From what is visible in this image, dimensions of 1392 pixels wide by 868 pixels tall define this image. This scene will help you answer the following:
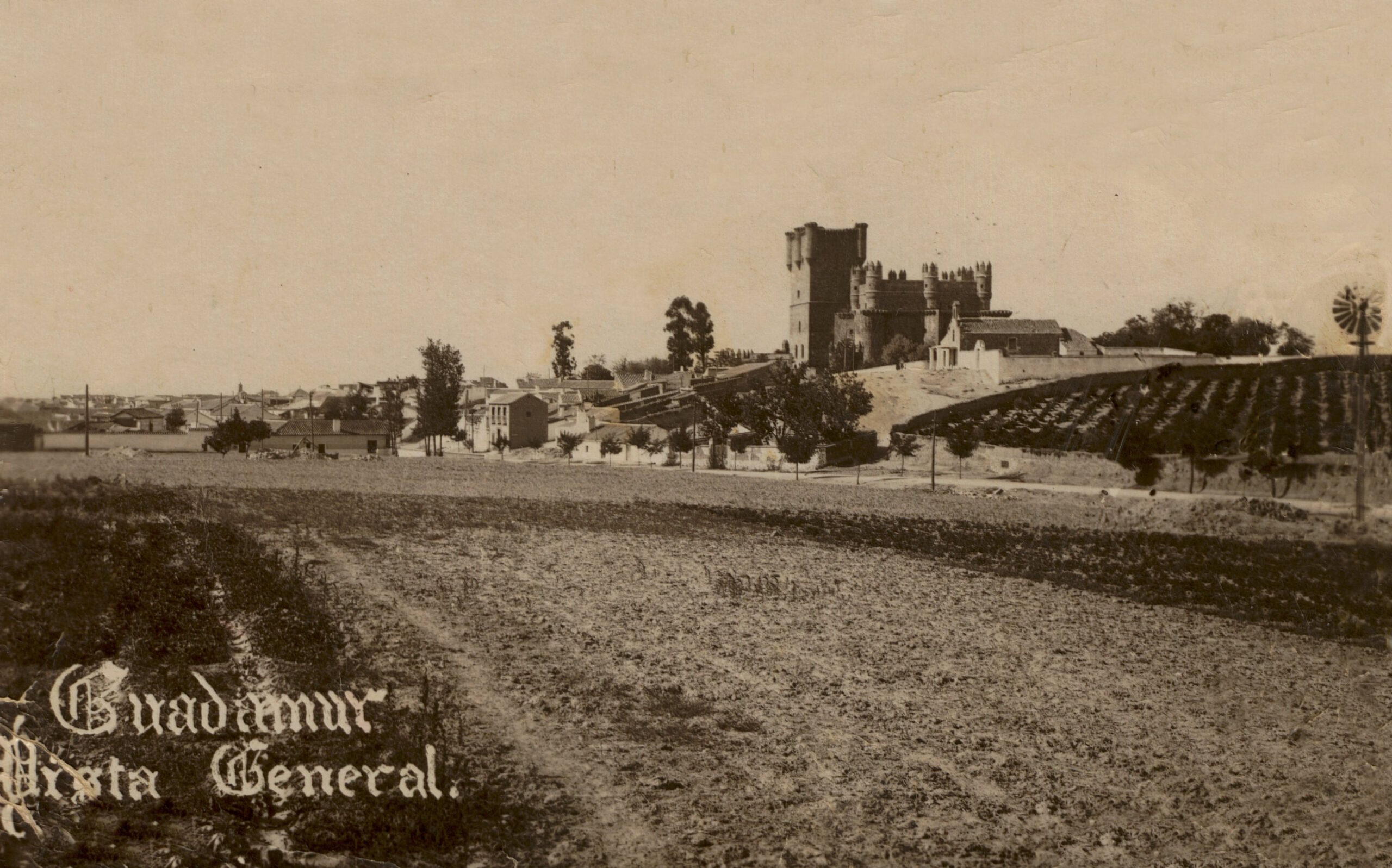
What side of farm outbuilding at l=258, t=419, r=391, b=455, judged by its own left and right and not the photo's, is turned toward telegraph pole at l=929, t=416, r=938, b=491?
left

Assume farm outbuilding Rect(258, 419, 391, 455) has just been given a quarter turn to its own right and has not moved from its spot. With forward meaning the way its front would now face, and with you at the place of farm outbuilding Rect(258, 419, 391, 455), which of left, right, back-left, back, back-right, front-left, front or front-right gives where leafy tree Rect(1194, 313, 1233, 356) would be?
back

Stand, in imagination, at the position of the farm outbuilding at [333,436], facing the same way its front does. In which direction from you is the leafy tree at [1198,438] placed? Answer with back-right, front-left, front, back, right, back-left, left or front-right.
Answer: front-left

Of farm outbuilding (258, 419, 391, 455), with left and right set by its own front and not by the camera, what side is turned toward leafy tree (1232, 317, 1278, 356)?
left

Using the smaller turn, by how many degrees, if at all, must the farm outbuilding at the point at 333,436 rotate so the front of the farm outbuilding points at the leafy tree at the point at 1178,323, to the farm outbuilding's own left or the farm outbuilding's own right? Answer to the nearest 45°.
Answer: approximately 90° to the farm outbuilding's own left

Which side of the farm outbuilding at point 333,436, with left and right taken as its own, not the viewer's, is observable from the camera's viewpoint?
front

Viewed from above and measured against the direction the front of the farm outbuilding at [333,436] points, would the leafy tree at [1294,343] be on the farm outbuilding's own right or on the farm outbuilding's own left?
on the farm outbuilding's own left
